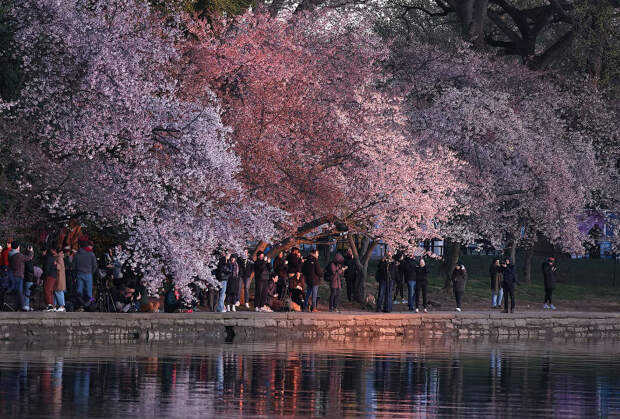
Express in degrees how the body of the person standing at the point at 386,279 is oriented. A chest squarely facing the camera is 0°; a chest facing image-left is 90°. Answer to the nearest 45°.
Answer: approximately 0°

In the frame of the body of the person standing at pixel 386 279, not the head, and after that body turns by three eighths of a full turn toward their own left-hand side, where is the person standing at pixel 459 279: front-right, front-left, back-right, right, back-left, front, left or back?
front

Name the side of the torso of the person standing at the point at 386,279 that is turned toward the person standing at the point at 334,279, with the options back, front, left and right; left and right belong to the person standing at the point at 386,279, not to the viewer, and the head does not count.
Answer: right

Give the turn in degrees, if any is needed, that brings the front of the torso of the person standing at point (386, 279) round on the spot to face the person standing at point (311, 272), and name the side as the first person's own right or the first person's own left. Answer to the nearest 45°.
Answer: approximately 45° to the first person's own right

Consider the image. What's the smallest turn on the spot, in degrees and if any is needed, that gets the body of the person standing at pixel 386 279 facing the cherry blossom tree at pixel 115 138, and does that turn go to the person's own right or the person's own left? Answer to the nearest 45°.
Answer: approximately 45° to the person's own right

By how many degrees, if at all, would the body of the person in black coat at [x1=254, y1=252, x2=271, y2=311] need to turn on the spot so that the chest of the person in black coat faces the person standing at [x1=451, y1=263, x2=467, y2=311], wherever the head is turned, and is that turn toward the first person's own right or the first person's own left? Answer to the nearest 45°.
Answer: approximately 135° to the first person's own left
